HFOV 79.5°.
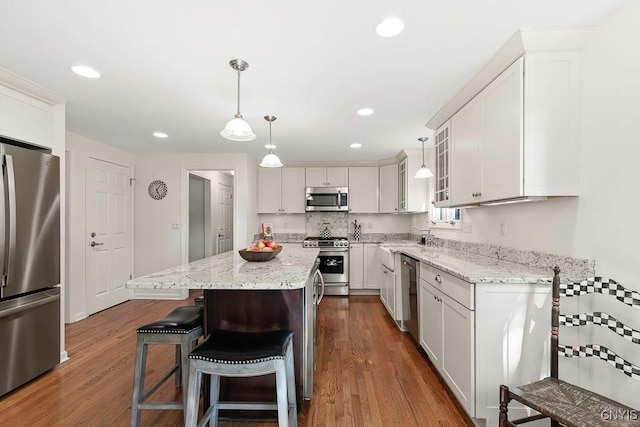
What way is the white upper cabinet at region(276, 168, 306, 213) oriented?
toward the camera

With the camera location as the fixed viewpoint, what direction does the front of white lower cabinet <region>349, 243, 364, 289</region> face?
facing the viewer

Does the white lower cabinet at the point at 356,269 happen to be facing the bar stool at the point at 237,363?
yes

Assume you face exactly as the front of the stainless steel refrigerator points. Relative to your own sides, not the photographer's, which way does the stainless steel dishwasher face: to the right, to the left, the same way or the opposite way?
the opposite way

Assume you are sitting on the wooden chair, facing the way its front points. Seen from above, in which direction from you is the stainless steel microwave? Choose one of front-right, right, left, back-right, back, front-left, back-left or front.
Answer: right

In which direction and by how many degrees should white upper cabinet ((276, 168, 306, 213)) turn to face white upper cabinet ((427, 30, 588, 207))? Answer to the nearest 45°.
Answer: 0° — it already faces it

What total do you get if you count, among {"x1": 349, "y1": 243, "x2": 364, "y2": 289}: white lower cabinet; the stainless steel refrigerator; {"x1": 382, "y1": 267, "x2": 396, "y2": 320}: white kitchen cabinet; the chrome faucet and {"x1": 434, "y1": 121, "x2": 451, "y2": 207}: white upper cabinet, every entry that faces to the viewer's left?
3

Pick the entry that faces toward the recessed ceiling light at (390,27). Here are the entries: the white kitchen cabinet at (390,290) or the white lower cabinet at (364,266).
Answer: the white lower cabinet

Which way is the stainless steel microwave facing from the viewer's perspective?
toward the camera

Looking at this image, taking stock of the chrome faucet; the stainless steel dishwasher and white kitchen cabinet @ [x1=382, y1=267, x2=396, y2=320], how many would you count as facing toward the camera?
0

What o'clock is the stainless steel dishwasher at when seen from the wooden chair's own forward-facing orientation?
The stainless steel dishwasher is roughly at 3 o'clock from the wooden chair.

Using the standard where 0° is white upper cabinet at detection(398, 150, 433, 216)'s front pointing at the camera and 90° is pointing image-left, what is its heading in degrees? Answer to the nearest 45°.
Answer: approximately 90°

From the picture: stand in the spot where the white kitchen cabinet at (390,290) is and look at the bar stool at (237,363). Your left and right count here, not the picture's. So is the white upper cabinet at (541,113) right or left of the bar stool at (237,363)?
left

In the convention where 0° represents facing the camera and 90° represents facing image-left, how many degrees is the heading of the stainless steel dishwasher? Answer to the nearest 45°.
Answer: approximately 90°

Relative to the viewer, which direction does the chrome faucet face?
to the viewer's left

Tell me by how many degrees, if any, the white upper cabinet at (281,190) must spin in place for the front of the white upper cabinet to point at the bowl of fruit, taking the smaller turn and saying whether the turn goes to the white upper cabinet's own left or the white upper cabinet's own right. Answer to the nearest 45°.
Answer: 0° — it already faces it

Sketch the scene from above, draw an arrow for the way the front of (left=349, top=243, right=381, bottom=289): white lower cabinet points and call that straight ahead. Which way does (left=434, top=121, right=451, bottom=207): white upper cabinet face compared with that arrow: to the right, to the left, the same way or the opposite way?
to the right
